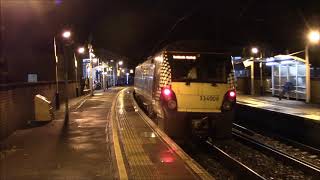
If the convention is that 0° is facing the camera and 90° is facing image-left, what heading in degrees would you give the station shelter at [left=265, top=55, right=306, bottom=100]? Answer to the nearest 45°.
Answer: approximately 45°

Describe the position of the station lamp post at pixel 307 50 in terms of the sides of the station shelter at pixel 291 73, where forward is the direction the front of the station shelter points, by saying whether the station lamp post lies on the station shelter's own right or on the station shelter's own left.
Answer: on the station shelter's own left

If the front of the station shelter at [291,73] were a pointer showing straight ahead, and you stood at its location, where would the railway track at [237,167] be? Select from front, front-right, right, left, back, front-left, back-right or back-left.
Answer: front-left

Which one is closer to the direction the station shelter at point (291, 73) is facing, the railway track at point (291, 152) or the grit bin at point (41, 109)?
the grit bin

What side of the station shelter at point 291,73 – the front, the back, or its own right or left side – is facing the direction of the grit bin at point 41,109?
front

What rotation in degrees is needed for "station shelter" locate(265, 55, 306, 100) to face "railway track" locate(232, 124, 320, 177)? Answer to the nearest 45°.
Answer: approximately 45° to its left
